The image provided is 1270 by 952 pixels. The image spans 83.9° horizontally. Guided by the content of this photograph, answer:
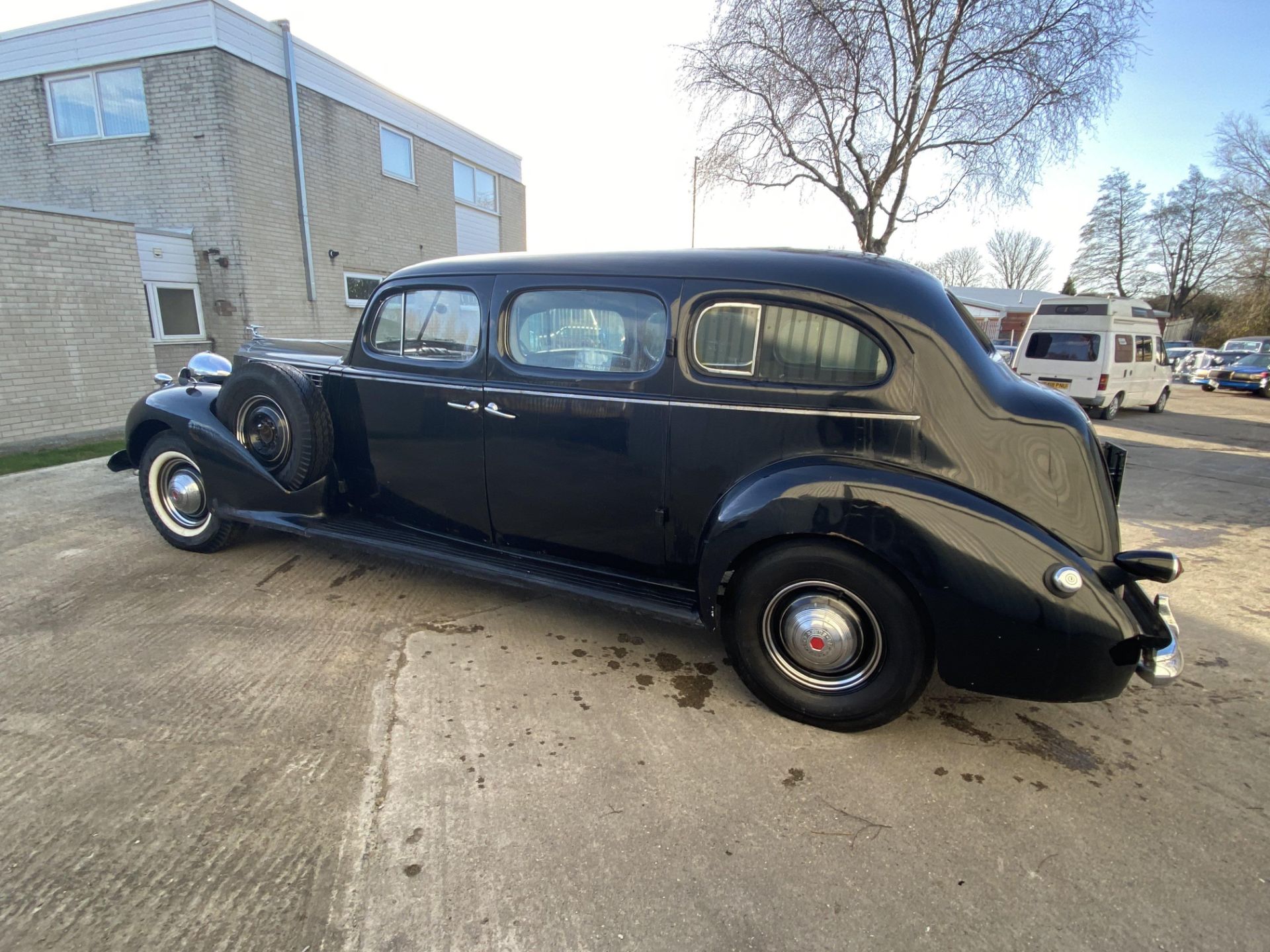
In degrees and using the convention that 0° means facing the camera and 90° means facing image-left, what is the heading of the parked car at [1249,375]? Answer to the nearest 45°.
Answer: approximately 45°

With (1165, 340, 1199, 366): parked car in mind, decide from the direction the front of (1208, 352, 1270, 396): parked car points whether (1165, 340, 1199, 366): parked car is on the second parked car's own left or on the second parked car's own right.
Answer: on the second parked car's own right

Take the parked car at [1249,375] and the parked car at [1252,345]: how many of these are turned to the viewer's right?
0

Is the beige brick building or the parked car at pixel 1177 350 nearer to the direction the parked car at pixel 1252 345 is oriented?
the beige brick building

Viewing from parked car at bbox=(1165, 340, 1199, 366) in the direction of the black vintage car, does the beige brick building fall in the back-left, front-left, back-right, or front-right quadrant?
front-right

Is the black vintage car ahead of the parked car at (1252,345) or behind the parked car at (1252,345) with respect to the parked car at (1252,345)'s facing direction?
ahead

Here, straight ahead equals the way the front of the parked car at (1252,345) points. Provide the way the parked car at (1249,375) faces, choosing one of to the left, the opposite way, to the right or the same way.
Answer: the same way

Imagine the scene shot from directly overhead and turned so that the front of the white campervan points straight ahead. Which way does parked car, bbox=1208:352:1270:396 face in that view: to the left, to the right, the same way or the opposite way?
the opposite way

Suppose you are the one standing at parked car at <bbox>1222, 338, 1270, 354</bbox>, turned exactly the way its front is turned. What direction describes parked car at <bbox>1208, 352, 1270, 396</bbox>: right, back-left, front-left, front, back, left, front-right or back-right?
front-left

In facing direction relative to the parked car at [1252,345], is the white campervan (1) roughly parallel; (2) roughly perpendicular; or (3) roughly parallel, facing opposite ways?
roughly parallel, facing opposite ways

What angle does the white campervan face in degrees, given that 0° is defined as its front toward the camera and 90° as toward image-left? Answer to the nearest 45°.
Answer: approximately 225°

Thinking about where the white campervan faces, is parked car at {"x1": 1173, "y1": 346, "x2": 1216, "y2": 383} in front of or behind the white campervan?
in front

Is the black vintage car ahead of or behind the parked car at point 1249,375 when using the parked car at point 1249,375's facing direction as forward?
ahead

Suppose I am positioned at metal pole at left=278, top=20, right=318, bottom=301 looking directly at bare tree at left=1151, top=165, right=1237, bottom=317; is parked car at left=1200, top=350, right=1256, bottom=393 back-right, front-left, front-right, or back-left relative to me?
front-right
